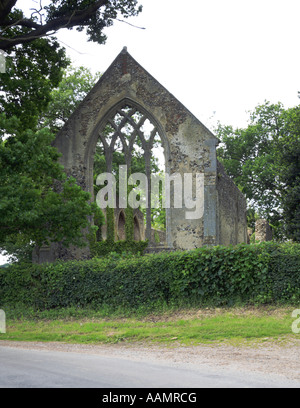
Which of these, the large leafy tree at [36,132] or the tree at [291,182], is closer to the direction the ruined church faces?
the large leafy tree

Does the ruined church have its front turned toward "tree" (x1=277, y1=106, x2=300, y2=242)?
no

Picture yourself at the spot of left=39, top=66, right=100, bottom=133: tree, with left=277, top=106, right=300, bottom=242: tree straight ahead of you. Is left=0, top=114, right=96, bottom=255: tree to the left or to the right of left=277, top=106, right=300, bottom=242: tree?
right

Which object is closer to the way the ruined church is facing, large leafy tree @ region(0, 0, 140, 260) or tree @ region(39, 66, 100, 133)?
the large leafy tree

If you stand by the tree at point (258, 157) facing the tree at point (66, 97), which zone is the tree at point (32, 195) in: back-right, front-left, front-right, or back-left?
front-left

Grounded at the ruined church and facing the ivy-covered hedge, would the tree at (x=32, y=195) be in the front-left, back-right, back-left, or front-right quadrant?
front-right

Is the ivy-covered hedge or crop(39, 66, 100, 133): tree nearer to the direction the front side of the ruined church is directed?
the ivy-covered hedge

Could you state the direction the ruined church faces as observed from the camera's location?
facing the viewer

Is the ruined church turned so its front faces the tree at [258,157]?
no

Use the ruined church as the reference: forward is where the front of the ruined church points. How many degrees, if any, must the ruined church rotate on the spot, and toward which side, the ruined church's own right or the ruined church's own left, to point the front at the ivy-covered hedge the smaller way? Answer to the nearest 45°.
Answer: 0° — it already faces it
